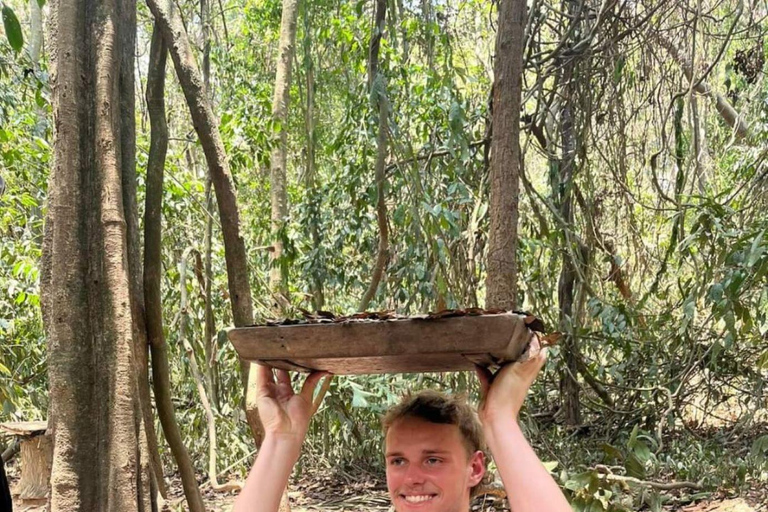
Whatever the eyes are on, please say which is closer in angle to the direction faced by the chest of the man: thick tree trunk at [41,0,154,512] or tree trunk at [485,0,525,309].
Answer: the thick tree trunk

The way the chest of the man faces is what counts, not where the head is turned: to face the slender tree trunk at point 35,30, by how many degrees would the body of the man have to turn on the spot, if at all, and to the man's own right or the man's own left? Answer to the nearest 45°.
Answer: approximately 90° to the man's own right

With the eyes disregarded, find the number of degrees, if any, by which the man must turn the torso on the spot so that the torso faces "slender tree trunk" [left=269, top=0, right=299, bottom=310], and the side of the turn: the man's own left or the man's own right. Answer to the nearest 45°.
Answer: approximately 135° to the man's own right

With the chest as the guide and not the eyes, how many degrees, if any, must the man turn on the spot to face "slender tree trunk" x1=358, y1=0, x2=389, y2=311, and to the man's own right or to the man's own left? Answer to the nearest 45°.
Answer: approximately 135° to the man's own right

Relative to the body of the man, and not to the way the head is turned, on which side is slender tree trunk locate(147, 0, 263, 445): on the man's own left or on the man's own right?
on the man's own right

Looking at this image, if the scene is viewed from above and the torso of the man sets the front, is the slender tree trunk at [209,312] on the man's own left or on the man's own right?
on the man's own right

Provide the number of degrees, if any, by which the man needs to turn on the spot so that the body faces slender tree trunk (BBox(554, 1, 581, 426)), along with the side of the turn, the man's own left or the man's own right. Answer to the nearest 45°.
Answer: approximately 135° to the man's own right

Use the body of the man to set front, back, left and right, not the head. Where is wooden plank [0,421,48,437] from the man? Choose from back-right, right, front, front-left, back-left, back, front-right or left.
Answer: right

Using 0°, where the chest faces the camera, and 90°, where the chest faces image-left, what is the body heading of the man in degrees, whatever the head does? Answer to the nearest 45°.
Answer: approximately 45°

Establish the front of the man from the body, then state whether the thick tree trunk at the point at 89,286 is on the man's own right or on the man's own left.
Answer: on the man's own right

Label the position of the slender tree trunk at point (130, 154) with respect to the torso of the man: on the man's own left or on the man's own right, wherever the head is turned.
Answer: on the man's own right

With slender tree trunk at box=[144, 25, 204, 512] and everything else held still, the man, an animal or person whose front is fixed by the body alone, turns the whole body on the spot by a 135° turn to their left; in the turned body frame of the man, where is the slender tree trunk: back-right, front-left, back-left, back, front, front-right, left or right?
back-left

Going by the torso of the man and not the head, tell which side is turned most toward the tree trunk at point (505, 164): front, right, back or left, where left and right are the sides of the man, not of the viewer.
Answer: back
